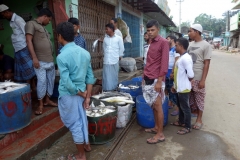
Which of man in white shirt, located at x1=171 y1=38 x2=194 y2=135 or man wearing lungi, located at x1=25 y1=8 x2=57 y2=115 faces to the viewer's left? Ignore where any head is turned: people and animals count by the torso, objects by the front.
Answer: the man in white shirt

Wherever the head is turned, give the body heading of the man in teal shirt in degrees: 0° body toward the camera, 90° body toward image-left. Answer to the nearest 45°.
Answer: approximately 135°

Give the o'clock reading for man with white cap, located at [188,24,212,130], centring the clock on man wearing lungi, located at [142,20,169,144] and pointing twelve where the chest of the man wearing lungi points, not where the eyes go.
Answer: The man with white cap is roughly at 6 o'clock from the man wearing lungi.

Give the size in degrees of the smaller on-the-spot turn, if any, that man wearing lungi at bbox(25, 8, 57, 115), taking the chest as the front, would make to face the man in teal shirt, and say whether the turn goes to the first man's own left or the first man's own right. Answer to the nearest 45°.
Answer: approximately 45° to the first man's own right

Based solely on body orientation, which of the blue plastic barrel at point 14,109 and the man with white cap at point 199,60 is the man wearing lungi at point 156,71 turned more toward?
the blue plastic barrel

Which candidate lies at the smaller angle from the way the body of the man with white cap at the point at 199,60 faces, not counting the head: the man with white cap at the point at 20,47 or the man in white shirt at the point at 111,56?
the man with white cap

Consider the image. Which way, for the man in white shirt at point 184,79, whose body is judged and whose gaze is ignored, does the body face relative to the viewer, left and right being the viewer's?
facing to the left of the viewer

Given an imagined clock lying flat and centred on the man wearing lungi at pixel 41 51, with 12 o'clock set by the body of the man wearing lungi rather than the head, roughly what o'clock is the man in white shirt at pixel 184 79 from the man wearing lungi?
The man in white shirt is roughly at 11 o'clock from the man wearing lungi.

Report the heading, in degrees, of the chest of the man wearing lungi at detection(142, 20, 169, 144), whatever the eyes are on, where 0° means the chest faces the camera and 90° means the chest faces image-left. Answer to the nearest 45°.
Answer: approximately 45°

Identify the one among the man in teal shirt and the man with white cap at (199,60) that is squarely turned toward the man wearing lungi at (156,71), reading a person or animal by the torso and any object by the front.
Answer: the man with white cap

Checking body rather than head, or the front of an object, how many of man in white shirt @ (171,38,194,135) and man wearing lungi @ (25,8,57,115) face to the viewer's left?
1
